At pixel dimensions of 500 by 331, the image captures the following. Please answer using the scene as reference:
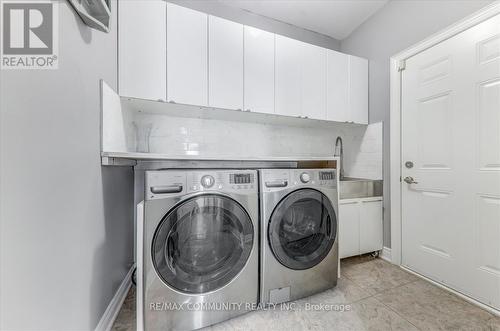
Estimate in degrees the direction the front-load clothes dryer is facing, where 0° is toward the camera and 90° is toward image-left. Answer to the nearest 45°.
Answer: approximately 0°

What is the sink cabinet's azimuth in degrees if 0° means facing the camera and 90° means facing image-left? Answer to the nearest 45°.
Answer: approximately 315°

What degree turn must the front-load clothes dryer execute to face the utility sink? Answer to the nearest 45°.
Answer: approximately 90° to its left

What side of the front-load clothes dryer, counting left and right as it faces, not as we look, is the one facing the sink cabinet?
left

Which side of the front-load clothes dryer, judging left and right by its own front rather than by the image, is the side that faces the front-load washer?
left

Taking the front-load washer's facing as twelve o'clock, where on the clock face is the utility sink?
The utility sink is roughly at 9 o'clock from the front-load washer.
